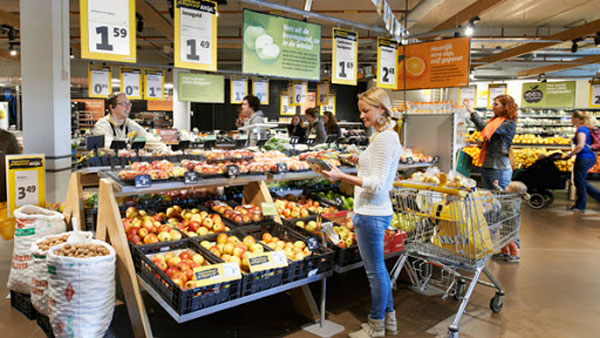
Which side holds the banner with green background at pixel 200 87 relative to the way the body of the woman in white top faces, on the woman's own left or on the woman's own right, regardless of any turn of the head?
on the woman's own right

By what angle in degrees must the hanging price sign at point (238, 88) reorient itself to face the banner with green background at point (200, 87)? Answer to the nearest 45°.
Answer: approximately 45° to its right

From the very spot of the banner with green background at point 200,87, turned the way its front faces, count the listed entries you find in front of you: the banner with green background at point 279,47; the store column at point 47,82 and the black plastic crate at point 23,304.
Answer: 3

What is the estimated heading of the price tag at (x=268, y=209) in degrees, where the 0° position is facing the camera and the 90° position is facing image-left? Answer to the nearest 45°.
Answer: approximately 0°

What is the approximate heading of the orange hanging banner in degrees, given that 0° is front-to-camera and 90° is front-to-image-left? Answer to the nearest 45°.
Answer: approximately 45°

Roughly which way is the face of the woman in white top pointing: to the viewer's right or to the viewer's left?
to the viewer's left

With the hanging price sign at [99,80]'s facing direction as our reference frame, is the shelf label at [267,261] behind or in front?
in front

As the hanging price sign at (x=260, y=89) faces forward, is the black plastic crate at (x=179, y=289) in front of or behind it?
in front

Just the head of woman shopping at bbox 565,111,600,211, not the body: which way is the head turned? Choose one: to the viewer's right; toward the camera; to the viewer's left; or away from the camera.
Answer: to the viewer's left

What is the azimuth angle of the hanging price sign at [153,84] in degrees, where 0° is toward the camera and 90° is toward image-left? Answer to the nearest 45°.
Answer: approximately 0°
